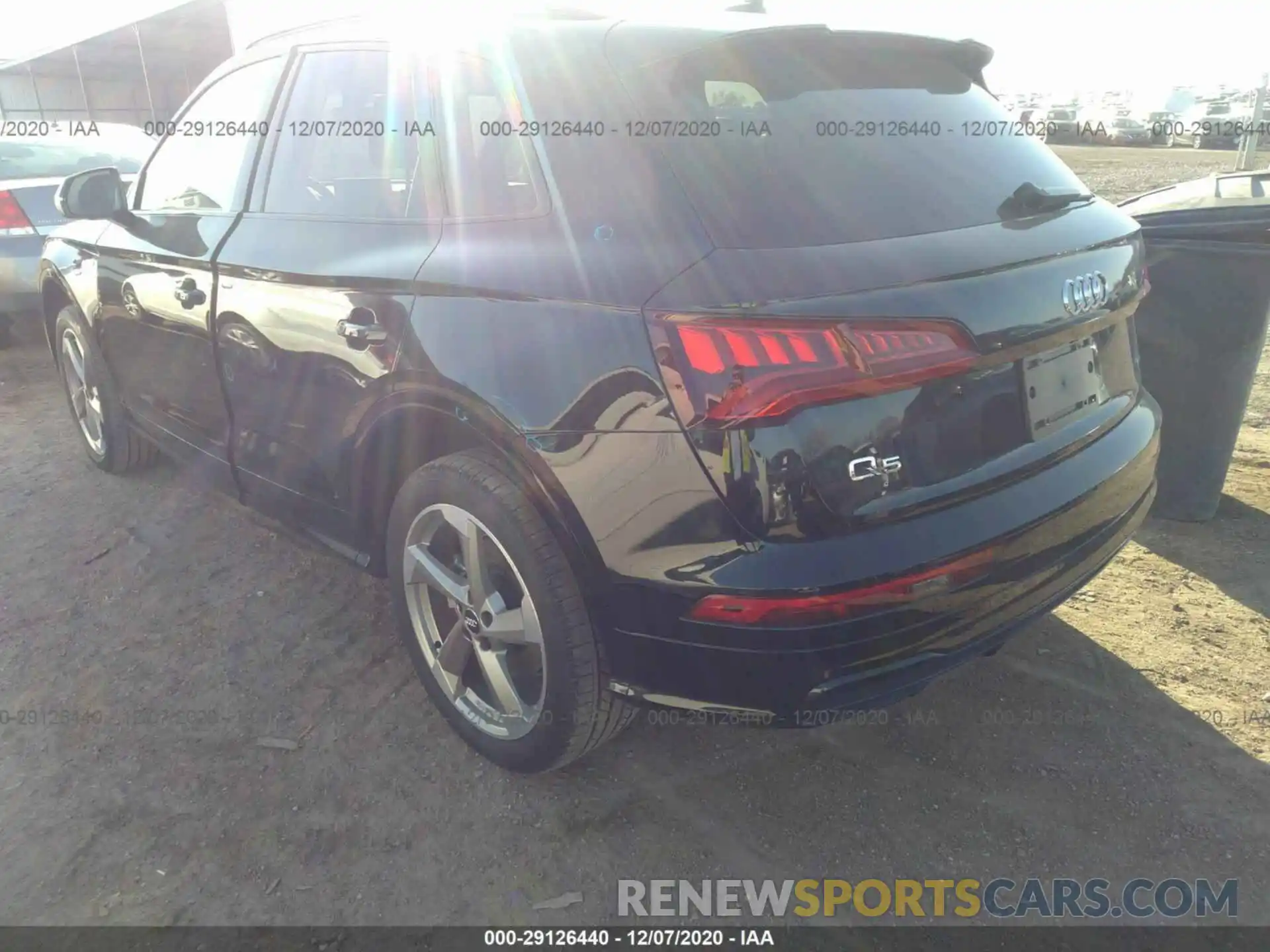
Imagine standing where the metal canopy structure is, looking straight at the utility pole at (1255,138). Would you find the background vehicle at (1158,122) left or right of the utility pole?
left

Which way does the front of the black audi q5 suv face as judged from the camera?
facing away from the viewer and to the left of the viewer

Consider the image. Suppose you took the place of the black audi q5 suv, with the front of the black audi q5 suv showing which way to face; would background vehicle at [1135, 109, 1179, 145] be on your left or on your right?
on your right

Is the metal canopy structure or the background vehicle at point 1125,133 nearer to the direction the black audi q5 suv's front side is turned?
the metal canopy structure

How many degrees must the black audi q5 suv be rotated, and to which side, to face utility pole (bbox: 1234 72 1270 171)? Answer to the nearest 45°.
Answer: approximately 90° to its right

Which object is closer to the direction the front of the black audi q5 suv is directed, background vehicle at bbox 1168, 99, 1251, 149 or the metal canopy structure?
the metal canopy structure

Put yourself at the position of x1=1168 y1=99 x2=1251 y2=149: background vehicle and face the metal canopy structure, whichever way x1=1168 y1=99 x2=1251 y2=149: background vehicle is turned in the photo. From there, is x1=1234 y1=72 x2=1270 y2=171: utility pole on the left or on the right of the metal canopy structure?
left

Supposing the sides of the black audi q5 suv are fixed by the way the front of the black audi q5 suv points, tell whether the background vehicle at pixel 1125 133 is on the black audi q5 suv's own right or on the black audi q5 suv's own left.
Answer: on the black audi q5 suv's own right
